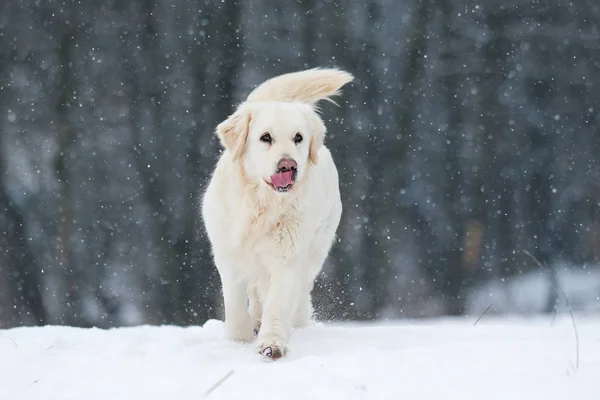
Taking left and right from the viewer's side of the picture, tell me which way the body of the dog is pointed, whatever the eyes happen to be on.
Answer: facing the viewer
